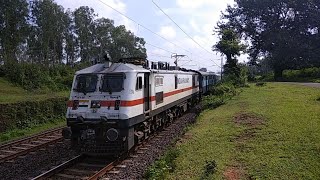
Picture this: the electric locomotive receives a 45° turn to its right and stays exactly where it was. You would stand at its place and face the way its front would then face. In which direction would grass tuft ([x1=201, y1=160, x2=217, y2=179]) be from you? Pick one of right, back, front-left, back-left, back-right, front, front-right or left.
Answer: back-left

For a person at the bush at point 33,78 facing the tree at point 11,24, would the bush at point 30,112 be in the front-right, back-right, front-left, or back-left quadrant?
back-left

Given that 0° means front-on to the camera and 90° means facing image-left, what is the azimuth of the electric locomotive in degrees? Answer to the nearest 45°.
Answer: approximately 45°

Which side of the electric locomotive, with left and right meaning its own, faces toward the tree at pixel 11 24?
right

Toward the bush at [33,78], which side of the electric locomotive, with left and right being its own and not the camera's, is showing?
right

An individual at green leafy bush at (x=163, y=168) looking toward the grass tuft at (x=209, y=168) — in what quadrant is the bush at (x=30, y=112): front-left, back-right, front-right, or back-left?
back-left

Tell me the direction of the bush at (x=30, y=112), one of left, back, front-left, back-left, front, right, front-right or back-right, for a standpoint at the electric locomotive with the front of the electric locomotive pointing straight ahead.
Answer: right

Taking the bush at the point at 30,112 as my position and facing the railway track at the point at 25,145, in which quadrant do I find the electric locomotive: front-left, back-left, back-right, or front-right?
front-left
